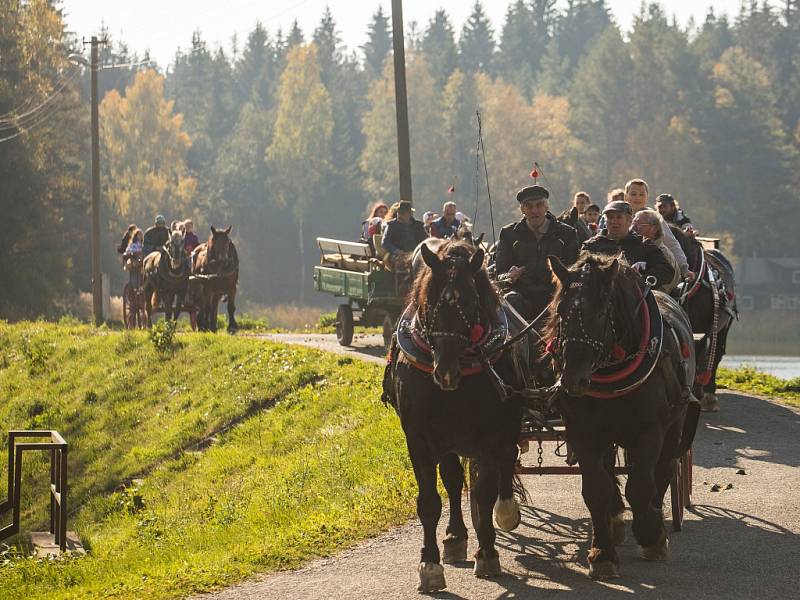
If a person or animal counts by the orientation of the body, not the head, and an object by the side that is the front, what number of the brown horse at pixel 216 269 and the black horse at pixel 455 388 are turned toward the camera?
2

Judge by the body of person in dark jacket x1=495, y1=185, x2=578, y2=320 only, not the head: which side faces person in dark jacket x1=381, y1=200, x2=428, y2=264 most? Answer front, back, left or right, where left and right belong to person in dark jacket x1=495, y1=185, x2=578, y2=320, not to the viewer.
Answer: back

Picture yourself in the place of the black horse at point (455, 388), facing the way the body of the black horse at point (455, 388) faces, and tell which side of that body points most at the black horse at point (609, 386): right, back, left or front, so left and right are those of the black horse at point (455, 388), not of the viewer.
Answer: left

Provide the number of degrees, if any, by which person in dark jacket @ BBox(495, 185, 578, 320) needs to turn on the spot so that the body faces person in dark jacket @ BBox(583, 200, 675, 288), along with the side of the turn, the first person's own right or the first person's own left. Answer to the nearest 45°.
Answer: approximately 45° to the first person's own left

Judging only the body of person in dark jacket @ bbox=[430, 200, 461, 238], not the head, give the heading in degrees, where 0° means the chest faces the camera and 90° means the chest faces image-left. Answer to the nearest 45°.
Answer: approximately 315°

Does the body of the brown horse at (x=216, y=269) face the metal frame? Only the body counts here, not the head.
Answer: yes

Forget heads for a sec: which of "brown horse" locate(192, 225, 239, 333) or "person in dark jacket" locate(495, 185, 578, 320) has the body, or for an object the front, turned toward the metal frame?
the brown horse
